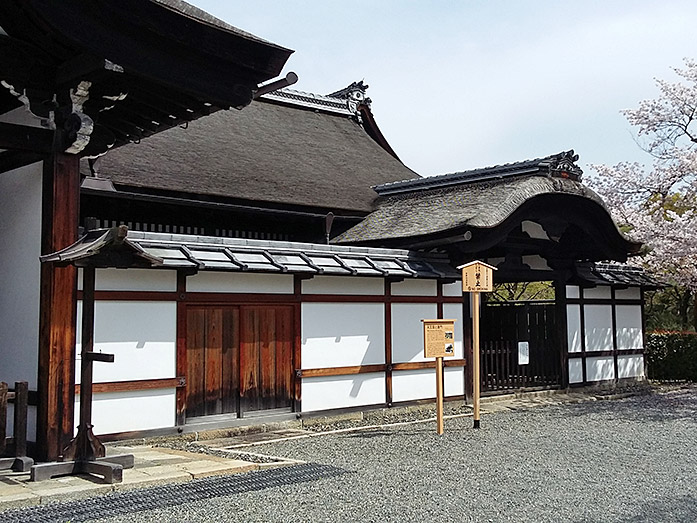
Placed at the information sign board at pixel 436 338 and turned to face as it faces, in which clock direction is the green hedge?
The green hedge is roughly at 7 o'clock from the information sign board.

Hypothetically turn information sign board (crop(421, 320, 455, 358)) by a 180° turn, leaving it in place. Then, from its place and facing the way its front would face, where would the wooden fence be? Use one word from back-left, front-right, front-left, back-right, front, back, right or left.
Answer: back-left

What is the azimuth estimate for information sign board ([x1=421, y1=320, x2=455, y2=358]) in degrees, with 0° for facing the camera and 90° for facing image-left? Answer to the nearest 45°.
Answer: approximately 0°
